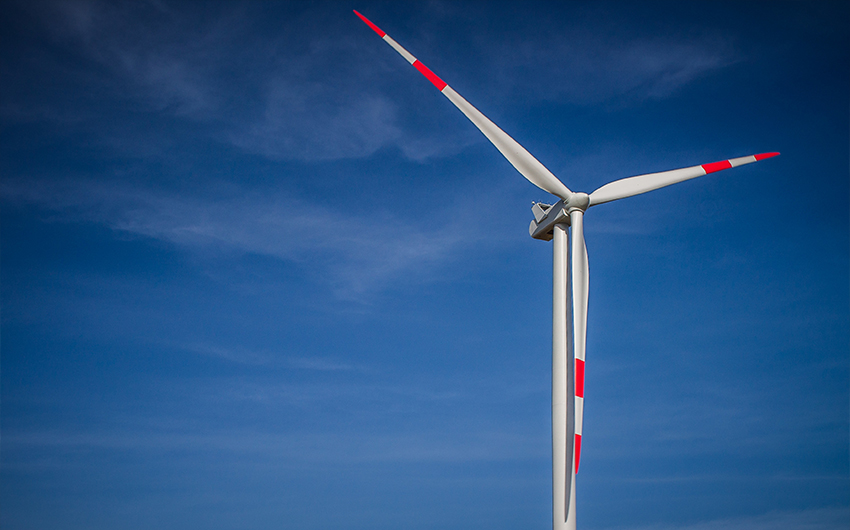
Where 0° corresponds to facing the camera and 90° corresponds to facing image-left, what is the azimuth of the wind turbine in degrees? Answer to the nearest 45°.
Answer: approximately 315°
